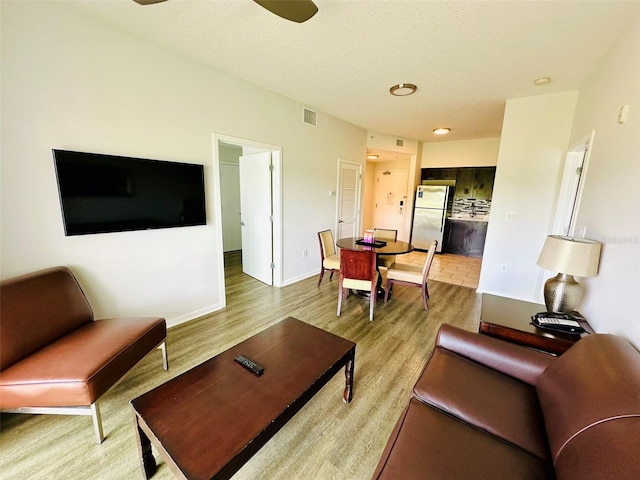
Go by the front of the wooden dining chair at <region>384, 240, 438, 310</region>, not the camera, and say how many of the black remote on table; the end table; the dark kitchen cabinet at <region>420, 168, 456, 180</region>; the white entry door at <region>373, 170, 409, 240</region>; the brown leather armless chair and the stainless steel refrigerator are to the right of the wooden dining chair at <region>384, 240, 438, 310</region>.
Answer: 3

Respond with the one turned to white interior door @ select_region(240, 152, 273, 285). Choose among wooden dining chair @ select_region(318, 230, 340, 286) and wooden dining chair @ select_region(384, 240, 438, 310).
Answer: wooden dining chair @ select_region(384, 240, 438, 310)

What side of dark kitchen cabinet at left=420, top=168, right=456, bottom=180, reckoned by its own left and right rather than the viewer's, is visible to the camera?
front

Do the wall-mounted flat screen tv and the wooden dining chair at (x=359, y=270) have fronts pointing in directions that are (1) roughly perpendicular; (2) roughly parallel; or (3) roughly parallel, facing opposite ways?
roughly perpendicular

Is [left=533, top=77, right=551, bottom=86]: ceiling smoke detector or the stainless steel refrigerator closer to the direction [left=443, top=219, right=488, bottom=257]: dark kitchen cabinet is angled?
the ceiling smoke detector

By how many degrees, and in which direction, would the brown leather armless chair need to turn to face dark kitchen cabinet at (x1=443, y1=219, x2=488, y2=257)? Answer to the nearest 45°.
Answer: approximately 45° to its left

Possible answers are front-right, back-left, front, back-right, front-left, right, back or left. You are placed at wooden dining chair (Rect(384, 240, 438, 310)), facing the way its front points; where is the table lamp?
back-left

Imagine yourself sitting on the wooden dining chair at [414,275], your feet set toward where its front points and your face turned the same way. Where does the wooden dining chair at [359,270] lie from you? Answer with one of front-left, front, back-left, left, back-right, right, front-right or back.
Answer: front-left

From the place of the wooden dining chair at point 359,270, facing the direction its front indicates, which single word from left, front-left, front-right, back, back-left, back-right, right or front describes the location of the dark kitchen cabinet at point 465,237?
front-right

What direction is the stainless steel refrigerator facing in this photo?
toward the camera

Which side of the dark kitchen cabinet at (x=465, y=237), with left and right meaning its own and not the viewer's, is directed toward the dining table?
front

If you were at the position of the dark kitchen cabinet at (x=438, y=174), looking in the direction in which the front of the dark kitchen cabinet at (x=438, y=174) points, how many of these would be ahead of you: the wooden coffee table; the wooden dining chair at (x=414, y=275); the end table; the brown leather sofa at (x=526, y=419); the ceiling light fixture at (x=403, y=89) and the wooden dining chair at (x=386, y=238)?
6

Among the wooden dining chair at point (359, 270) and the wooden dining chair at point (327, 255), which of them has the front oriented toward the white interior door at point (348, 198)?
the wooden dining chair at point (359, 270)

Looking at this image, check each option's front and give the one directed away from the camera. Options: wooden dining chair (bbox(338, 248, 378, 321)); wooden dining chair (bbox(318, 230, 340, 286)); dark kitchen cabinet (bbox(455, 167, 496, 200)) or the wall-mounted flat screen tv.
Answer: wooden dining chair (bbox(338, 248, 378, 321))

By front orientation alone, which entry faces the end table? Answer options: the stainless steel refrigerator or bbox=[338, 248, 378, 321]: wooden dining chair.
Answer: the stainless steel refrigerator

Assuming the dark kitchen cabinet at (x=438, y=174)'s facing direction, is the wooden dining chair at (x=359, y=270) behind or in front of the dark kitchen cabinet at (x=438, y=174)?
in front

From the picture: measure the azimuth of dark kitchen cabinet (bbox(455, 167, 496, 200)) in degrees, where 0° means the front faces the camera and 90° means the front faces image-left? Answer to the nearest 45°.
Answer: approximately 0°

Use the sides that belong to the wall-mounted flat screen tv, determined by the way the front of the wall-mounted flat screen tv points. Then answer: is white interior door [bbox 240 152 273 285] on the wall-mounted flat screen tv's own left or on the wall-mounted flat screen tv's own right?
on the wall-mounted flat screen tv's own left

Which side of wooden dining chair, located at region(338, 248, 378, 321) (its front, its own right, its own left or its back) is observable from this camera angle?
back

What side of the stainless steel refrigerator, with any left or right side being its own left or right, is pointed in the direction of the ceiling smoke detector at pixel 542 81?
front
